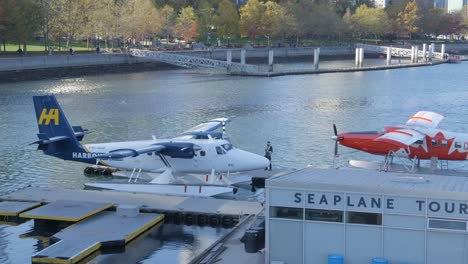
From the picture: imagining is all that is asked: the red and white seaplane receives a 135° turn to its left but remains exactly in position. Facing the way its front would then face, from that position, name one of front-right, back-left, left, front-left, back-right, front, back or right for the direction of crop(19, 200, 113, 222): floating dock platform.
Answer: right

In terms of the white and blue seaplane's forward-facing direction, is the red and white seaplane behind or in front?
in front

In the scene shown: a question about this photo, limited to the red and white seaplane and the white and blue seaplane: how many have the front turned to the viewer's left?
1

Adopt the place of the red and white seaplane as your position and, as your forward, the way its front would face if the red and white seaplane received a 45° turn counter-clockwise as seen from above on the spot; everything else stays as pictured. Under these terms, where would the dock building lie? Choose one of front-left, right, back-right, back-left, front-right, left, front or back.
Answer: front-left

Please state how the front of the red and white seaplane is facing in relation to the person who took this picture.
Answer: facing to the left of the viewer

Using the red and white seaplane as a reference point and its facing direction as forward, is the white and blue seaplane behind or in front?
in front

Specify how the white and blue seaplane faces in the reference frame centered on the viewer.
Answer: facing the viewer and to the right of the viewer

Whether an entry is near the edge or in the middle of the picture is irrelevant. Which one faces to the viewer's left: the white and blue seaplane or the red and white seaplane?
the red and white seaplane

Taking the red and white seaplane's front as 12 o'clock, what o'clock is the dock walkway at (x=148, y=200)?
The dock walkway is roughly at 11 o'clock from the red and white seaplane.

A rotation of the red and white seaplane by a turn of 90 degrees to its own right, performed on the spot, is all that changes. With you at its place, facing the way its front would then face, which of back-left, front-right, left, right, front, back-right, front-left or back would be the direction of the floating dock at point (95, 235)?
back-left
